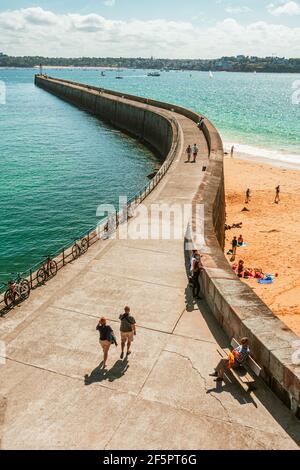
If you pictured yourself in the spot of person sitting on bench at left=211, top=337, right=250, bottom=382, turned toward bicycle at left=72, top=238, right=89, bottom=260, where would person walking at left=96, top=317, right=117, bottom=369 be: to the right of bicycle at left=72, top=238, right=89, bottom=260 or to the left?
left

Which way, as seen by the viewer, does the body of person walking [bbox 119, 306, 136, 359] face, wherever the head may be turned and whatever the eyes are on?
away from the camera

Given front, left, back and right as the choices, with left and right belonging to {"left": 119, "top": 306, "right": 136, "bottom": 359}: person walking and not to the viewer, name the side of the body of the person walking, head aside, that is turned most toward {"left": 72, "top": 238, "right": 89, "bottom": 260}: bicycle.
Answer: front

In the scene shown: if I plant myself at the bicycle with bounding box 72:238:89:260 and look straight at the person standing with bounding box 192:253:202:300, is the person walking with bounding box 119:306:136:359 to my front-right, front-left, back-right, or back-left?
front-right

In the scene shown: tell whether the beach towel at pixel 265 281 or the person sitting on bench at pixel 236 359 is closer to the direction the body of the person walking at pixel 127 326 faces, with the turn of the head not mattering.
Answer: the beach towel

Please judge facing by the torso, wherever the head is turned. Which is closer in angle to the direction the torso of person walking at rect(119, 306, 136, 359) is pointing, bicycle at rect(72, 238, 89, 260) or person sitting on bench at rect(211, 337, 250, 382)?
the bicycle

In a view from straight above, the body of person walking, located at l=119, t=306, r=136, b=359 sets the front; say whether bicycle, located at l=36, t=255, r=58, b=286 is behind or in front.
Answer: in front

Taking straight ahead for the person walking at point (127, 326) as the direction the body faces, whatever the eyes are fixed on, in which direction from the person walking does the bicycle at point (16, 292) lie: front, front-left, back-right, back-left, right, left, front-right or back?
front-left

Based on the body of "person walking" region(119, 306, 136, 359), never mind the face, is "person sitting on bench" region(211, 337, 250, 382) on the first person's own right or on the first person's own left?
on the first person's own right

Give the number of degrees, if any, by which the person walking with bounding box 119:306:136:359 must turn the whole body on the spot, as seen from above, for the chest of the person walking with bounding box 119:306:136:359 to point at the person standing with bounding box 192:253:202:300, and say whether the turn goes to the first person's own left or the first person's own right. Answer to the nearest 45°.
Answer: approximately 45° to the first person's own right
